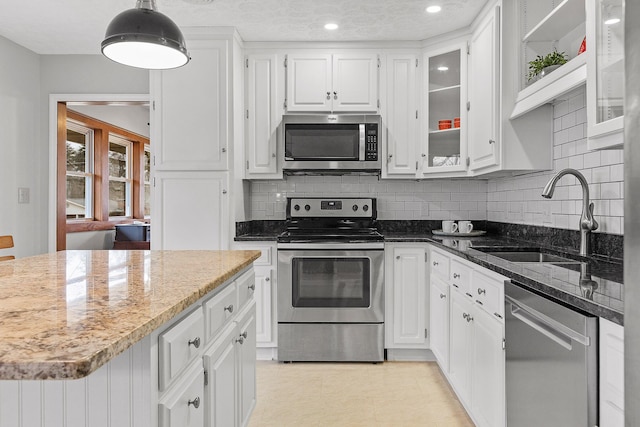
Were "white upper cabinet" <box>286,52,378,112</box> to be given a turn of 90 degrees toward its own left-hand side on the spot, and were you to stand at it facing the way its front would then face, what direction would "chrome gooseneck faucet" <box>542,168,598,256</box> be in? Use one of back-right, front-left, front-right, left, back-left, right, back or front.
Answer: front-right

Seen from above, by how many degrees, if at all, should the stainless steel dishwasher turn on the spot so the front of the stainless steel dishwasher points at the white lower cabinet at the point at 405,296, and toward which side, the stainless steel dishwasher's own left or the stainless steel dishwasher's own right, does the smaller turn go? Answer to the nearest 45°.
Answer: approximately 90° to the stainless steel dishwasher's own right

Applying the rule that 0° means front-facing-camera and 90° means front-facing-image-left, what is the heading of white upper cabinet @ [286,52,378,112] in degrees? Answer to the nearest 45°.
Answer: approximately 0°

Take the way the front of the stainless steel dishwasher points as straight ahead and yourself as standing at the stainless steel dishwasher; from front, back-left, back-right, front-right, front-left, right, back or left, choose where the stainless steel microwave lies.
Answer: right

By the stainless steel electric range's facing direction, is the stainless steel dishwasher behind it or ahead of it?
ahead

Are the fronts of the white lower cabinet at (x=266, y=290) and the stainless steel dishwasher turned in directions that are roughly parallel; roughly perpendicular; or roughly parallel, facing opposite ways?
roughly perpendicular

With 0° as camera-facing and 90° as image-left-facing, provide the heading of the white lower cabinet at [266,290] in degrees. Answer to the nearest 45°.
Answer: approximately 0°

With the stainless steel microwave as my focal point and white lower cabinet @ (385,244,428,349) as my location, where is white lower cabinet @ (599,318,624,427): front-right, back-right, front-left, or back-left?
back-left

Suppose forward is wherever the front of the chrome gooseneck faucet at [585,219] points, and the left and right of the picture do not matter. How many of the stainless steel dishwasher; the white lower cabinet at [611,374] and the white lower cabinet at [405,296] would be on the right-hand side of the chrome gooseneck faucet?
1
